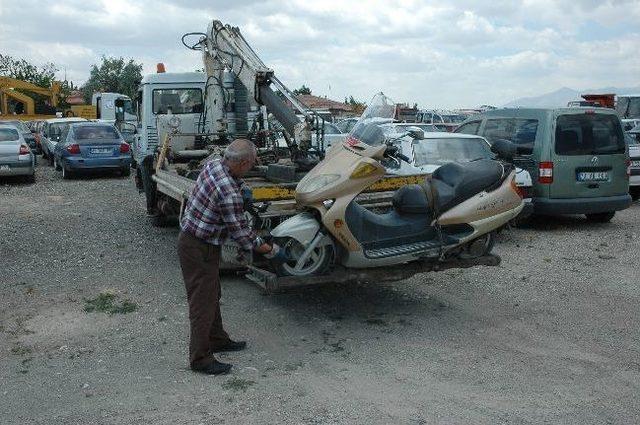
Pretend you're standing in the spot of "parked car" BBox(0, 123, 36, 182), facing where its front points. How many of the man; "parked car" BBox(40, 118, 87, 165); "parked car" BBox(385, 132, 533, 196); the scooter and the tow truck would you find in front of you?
1

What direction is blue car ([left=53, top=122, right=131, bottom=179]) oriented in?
away from the camera

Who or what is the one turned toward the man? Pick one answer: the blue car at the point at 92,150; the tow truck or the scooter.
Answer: the scooter

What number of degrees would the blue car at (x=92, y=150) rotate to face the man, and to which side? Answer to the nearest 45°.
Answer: approximately 180°

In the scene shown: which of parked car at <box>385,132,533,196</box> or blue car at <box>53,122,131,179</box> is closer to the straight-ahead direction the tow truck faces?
the blue car

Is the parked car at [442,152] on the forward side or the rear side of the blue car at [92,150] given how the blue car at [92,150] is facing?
on the rear side

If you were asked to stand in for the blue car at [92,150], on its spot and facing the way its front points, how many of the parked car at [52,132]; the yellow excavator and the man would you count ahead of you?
2

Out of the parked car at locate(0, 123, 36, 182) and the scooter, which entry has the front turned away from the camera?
the parked car

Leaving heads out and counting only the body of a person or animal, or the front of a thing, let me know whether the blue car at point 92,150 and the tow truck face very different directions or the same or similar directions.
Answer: same or similar directions

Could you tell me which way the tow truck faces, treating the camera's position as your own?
facing away from the viewer and to the left of the viewer

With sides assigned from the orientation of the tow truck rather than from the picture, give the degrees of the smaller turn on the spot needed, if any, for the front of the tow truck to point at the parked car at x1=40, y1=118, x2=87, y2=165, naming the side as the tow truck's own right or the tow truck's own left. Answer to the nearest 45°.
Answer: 0° — it already faces it

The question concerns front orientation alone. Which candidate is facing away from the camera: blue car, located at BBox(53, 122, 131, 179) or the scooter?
the blue car

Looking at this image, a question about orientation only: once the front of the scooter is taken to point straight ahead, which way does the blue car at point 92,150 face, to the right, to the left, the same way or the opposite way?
to the right

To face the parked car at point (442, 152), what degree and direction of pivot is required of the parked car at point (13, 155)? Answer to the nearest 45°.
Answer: approximately 135° to its right

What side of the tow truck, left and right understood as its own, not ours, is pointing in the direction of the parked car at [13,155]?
front

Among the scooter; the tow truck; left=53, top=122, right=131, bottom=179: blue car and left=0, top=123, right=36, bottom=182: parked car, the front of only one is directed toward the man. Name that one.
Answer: the scooter

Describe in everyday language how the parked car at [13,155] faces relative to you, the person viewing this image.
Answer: facing away from the viewer
